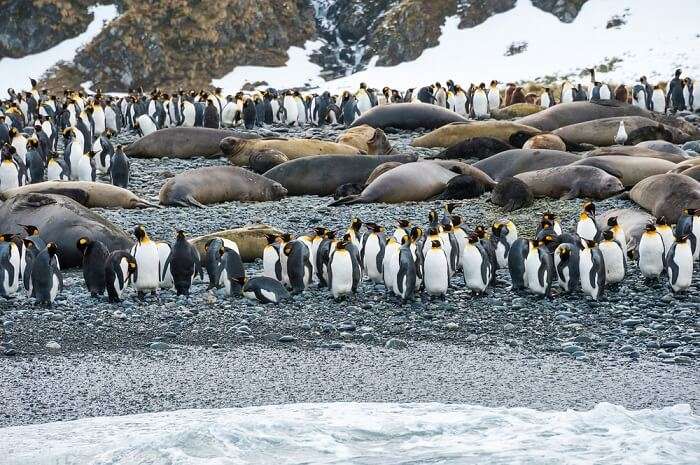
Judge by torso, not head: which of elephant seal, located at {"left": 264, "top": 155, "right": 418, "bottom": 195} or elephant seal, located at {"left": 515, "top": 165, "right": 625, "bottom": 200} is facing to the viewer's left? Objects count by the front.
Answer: elephant seal, located at {"left": 264, "top": 155, "right": 418, "bottom": 195}

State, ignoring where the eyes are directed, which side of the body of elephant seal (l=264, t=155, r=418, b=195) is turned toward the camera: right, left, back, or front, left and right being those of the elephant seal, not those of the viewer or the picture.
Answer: left

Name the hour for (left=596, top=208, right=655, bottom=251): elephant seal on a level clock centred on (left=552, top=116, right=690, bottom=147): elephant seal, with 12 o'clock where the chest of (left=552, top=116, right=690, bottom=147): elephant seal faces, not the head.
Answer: (left=596, top=208, right=655, bottom=251): elephant seal is roughly at 3 o'clock from (left=552, top=116, right=690, bottom=147): elephant seal.

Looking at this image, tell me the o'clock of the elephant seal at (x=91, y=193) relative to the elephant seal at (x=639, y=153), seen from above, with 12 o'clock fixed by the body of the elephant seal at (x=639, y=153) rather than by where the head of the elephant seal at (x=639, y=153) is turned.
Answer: the elephant seal at (x=91, y=193) is roughly at 11 o'clock from the elephant seal at (x=639, y=153).

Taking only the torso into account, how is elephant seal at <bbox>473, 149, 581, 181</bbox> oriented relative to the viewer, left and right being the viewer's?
facing to the left of the viewer

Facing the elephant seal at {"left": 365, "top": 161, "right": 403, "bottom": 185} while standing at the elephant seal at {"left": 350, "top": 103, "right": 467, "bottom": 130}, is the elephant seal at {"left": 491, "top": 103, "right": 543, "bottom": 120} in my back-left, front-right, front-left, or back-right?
back-left

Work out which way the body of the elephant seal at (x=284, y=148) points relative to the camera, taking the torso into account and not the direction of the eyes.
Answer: to the viewer's left

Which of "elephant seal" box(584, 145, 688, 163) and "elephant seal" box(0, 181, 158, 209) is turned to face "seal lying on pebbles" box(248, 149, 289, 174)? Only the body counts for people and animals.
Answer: "elephant seal" box(584, 145, 688, 163)
